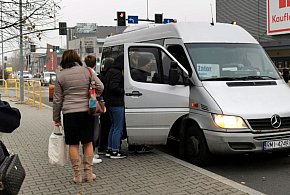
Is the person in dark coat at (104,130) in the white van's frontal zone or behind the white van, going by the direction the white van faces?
behind

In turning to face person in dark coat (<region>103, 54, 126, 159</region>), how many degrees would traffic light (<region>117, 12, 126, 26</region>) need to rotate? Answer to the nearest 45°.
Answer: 0° — it already faces them

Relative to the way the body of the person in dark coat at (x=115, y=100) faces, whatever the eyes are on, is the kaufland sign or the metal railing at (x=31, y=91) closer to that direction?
the kaufland sign

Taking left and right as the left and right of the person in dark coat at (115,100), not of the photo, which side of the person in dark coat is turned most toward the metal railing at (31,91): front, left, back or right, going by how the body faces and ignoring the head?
left

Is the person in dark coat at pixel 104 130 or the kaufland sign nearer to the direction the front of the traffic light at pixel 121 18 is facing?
the person in dark coat

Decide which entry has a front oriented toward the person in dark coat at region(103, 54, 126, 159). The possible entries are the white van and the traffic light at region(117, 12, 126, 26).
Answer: the traffic light

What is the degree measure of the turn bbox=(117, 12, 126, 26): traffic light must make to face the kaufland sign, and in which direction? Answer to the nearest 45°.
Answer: approximately 135° to its left

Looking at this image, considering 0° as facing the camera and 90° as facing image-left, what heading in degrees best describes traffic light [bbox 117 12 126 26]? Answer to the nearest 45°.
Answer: approximately 0°

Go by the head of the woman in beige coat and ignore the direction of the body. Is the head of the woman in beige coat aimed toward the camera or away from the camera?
away from the camera

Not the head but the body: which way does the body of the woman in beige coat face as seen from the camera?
away from the camera

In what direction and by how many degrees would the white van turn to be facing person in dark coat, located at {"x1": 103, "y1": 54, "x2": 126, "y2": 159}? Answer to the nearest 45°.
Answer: approximately 135° to its right
